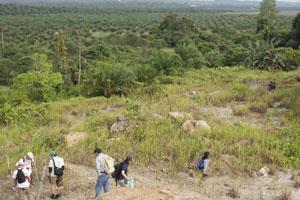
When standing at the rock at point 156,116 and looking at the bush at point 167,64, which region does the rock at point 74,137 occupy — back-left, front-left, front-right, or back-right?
back-left

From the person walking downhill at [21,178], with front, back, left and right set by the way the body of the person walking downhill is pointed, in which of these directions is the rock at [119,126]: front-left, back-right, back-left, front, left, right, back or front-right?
front-right

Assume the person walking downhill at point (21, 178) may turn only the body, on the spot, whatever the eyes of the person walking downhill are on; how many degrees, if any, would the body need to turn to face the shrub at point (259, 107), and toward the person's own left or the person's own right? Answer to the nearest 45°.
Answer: approximately 45° to the person's own right

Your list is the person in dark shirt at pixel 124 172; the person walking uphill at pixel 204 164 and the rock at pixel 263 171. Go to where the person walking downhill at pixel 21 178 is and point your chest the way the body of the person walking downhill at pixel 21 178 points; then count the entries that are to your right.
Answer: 3

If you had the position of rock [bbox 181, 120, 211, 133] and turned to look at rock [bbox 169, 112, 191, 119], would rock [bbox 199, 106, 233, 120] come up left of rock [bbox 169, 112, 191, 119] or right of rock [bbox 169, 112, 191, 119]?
right

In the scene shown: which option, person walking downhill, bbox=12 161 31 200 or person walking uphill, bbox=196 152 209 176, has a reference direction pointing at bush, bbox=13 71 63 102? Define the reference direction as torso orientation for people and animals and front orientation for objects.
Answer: person walking downhill, bbox=12 161 31 200

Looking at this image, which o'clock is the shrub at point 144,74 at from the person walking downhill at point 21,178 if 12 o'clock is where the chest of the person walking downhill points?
The shrub is roughly at 1 o'clock from the person walking downhill.

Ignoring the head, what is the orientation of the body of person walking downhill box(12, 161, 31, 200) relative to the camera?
away from the camera

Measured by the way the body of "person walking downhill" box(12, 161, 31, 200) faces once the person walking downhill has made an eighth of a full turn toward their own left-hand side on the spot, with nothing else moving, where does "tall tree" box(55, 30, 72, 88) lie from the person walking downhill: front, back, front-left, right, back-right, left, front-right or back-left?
front-right

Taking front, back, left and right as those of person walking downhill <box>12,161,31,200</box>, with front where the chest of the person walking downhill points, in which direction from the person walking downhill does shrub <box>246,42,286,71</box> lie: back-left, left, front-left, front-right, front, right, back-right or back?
front-right
